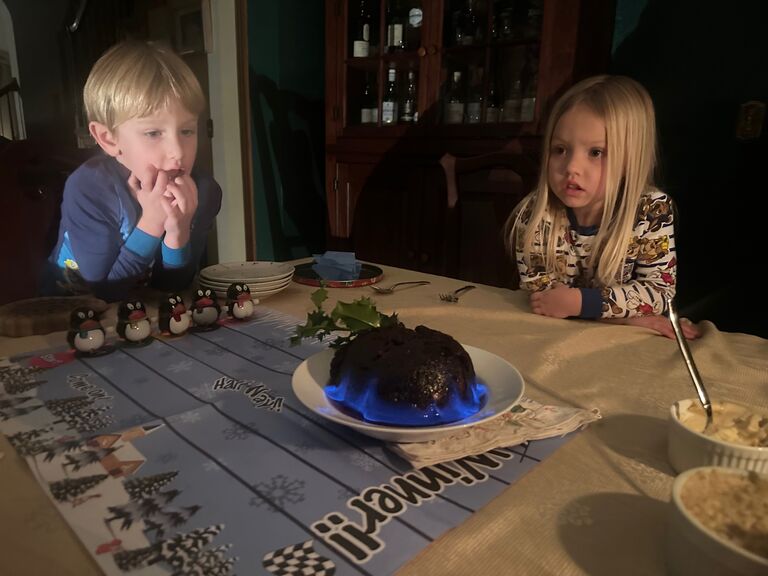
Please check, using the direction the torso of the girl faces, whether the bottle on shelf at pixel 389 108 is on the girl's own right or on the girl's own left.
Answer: on the girl's own right

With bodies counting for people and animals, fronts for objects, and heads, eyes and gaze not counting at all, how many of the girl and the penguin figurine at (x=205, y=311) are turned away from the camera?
0

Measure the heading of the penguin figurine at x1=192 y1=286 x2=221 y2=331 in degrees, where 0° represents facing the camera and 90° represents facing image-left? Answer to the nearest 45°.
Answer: approximately 0°

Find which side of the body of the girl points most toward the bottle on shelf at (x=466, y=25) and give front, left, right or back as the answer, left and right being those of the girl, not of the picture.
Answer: right

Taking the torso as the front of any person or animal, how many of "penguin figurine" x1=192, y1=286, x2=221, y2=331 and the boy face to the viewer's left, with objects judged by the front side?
0

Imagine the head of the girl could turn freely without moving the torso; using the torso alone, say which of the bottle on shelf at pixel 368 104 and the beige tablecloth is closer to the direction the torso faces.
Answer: the beige tablecloth

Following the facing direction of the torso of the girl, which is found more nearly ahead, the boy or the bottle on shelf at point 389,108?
the boy
